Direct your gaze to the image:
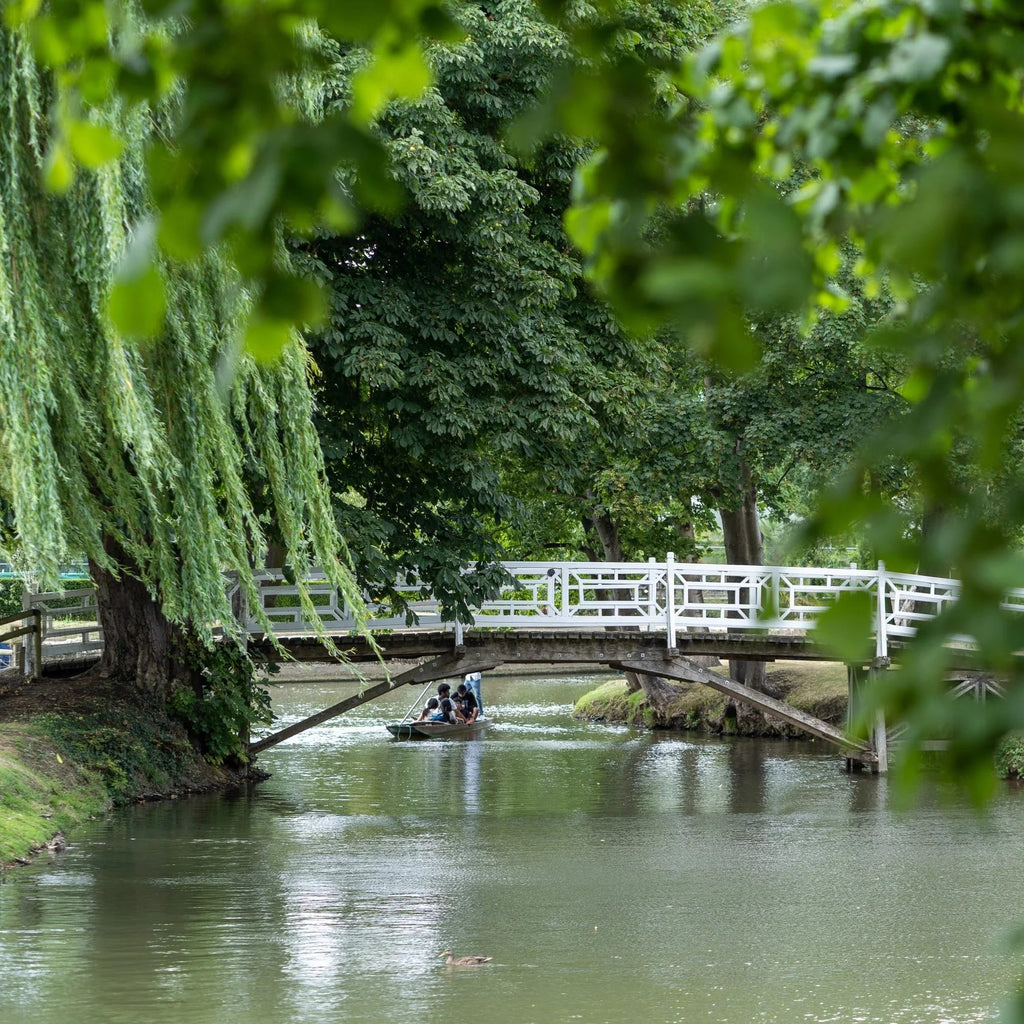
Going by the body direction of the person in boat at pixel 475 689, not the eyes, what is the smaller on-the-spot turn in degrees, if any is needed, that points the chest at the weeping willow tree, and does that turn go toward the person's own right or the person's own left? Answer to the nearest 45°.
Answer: approximately 45° to the person's own left

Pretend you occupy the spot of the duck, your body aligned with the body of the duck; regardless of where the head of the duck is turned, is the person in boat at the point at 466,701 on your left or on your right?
on your right

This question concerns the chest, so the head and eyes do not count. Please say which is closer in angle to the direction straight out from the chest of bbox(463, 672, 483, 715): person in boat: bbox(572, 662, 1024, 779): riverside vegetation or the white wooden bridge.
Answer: the white wooden bridge

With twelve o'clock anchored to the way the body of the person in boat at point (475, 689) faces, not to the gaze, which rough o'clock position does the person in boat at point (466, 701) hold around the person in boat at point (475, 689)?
the person in boat at point (466, 701) is roughly at 11 o'clock from the person in boat at point (475, 689).

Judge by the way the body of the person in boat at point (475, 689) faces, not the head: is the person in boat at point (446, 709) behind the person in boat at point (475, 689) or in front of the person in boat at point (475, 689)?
in front

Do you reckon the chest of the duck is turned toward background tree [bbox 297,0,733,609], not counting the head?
no

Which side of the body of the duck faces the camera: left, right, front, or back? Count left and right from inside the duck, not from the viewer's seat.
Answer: left

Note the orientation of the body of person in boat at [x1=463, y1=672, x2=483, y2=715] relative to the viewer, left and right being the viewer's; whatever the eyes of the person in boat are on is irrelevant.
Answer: facing the viewer and to the left of the viewer

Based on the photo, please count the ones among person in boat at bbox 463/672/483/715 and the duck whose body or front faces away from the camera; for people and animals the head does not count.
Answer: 0

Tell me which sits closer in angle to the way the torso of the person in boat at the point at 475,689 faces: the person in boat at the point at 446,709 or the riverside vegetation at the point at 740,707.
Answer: the person in boat
